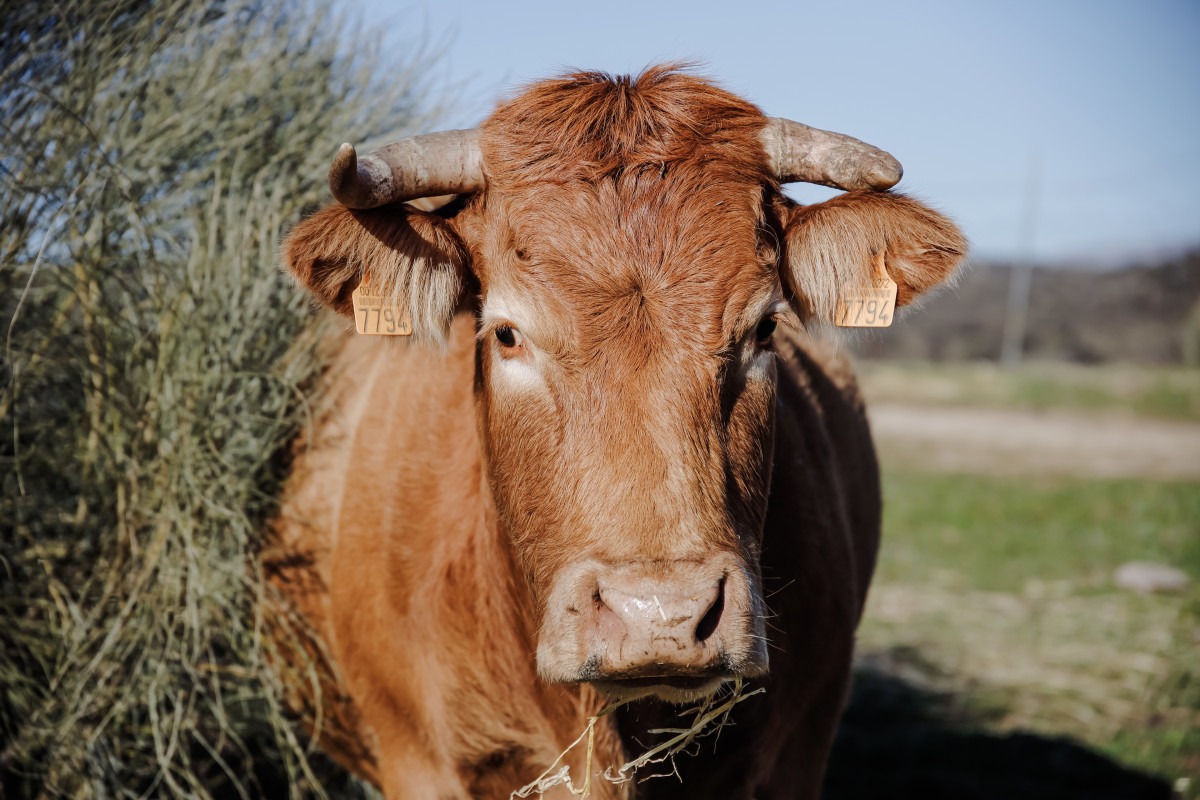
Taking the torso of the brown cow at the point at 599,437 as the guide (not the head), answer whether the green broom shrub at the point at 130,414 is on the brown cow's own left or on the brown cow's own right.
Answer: on the brown cow's own right

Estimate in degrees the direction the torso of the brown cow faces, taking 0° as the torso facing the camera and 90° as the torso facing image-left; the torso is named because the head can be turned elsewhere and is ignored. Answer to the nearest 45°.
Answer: approximately 0°
